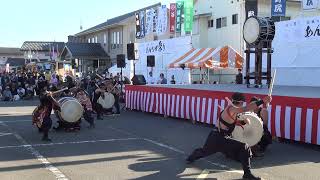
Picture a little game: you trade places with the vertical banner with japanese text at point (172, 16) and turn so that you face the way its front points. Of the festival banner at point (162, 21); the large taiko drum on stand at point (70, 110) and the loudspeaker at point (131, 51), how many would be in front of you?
2

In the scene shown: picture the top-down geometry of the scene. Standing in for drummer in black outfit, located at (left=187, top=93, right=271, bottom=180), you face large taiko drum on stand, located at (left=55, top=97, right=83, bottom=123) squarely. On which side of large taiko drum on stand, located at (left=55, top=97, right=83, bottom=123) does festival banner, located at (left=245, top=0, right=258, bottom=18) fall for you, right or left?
right

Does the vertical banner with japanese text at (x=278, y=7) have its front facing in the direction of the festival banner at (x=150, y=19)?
no

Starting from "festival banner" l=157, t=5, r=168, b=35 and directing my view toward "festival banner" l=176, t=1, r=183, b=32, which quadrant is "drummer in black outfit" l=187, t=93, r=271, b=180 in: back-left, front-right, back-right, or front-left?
front-right

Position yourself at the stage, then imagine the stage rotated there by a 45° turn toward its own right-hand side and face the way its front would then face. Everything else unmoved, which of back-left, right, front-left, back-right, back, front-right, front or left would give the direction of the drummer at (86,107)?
front

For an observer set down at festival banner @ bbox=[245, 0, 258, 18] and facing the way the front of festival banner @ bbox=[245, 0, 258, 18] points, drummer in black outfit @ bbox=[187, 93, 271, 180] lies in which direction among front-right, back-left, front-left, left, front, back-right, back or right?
front

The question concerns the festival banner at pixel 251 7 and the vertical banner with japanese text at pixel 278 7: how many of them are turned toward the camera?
2

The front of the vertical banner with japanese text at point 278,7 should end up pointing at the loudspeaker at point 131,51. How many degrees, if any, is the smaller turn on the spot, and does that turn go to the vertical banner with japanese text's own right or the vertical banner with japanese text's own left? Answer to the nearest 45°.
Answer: approximately 45° to the vertical banner with japanese text's own right

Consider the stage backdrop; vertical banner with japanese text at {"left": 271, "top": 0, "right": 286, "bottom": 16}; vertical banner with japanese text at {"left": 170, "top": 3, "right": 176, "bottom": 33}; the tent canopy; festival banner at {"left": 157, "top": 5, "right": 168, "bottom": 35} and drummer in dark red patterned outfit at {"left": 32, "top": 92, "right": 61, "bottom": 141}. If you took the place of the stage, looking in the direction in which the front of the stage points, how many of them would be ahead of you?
1

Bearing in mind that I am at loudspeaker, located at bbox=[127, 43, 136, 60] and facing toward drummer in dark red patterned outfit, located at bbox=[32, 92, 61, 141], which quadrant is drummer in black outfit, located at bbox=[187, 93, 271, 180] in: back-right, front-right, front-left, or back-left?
front-left

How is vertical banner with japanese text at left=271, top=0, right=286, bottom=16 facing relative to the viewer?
toward the camera

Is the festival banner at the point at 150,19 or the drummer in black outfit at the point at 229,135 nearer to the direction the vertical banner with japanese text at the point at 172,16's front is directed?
the drummer in black outfit

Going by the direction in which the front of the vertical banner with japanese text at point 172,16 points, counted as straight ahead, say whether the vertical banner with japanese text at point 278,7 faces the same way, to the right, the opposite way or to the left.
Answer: the same way

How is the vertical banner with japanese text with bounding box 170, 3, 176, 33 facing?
toward the camera

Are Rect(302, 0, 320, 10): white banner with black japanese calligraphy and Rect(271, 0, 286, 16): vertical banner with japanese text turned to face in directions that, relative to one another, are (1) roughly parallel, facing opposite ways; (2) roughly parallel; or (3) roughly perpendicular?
roughly parallel

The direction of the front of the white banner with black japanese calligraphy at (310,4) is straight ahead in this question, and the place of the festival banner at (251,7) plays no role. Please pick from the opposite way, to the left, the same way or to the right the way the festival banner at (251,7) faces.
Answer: the same way

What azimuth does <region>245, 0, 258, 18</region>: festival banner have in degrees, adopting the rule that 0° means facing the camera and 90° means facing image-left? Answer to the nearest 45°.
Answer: approximately 0°

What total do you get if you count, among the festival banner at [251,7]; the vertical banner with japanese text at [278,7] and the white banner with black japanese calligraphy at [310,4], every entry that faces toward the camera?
3

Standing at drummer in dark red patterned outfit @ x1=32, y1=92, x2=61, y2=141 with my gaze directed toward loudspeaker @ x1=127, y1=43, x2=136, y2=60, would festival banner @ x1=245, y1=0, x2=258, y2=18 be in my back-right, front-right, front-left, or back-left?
front-right

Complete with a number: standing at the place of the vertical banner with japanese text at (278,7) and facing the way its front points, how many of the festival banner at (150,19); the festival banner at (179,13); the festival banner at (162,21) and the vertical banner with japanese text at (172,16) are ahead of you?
0

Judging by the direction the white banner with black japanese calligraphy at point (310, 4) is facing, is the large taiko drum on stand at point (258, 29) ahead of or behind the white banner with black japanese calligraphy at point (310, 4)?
ahead
